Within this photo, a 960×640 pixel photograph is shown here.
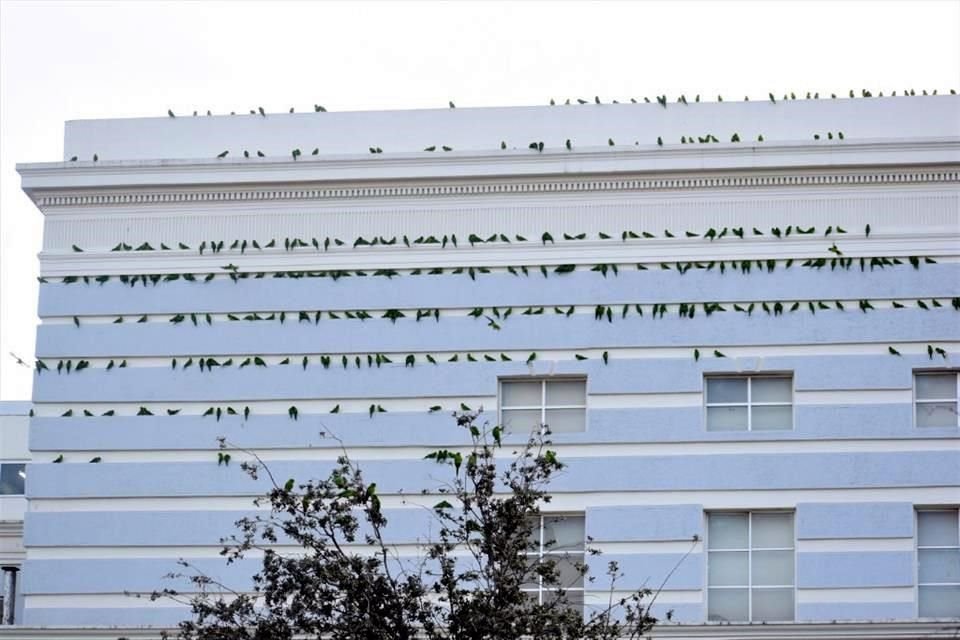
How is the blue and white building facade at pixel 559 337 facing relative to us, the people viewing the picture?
facing the viewer
